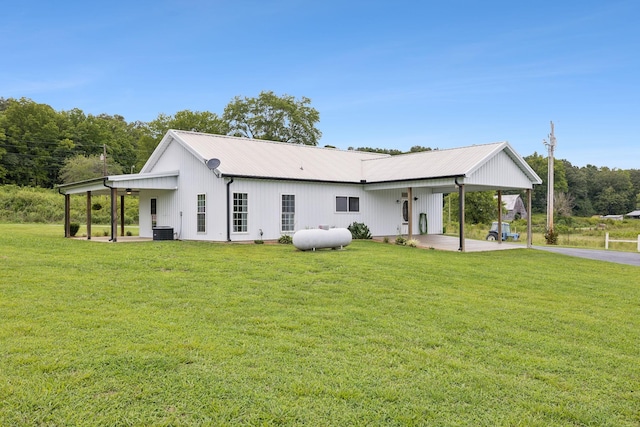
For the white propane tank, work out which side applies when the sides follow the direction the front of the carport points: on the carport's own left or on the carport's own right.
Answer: on the carport's own right

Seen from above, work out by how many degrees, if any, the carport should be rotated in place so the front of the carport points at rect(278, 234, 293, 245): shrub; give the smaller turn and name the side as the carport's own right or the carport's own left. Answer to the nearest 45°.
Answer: approximately 90° to the carport's own right

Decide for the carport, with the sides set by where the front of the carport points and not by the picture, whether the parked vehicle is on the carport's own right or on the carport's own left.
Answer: on the carport's own left

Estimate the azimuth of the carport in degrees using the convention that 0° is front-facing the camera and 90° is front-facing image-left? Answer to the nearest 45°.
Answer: approximately 315°
